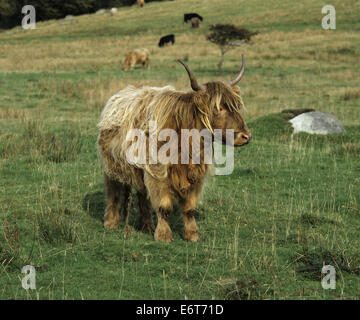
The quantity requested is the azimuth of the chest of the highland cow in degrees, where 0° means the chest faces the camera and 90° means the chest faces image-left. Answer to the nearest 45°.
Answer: approximately 315°

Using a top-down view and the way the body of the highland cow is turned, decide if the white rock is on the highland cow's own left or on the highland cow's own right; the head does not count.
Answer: on the highland cow's own left

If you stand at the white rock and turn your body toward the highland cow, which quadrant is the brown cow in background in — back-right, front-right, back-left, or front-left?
back-right

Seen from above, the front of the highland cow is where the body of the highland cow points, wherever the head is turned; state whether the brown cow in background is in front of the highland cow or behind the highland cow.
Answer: behind
